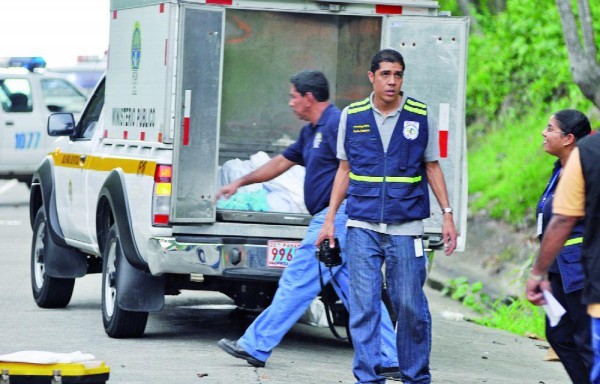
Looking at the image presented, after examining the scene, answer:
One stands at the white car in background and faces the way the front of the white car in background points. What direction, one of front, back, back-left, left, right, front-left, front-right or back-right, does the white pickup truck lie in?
front-right

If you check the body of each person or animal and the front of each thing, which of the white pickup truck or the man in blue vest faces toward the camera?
the man in blue vest

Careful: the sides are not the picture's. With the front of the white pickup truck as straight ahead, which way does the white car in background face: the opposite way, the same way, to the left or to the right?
the opposite way

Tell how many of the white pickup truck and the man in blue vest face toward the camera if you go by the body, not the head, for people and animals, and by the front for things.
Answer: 1

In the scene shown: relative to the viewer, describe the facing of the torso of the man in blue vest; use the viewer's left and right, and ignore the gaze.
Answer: facing the viewer

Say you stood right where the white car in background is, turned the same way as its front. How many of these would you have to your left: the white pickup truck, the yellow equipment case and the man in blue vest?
0

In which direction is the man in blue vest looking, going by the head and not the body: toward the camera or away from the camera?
toward the camera

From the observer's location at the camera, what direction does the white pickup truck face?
facing away from the viewer and to the left of the viewer

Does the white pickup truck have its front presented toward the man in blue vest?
no

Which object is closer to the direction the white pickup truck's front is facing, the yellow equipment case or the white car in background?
the white car in background

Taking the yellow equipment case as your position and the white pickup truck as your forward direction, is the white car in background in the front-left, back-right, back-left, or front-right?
front-left

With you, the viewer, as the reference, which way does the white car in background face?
facing the viewer and to the right of the viewer

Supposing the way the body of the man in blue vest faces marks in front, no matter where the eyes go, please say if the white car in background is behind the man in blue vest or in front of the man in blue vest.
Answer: behind

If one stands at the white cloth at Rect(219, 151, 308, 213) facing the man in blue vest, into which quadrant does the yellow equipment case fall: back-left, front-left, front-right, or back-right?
front-right
